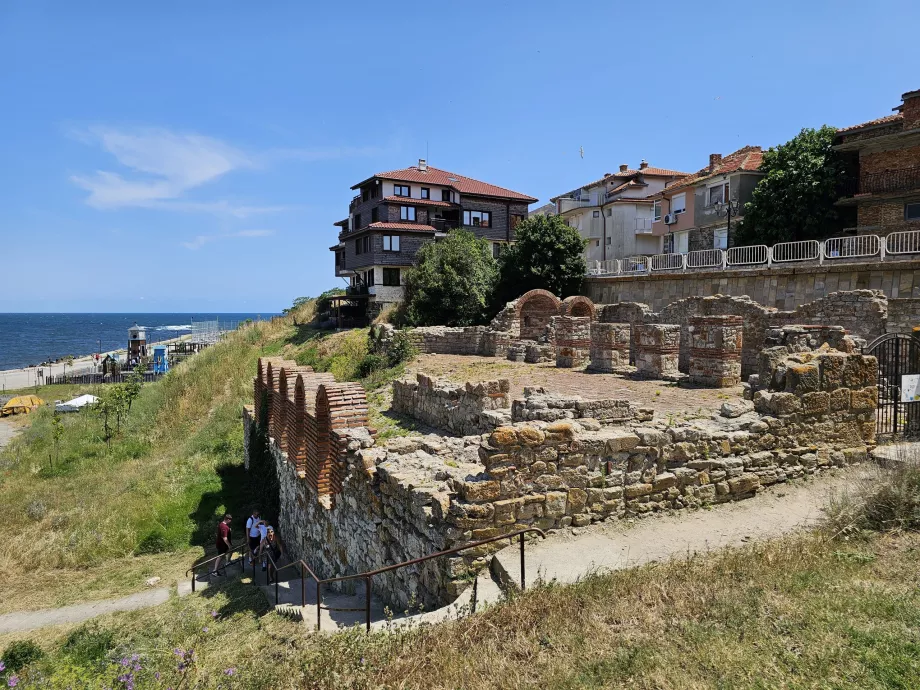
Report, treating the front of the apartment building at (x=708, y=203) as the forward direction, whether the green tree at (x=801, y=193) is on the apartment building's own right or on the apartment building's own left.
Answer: on the apartment building's own left

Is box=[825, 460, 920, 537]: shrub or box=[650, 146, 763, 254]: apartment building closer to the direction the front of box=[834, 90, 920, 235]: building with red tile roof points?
the shrub

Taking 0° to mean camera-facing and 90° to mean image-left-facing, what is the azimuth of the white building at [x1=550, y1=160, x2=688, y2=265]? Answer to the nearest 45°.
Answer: approximately 45°

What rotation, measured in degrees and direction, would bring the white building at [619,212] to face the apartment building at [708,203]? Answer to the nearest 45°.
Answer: approximately 90° to its left

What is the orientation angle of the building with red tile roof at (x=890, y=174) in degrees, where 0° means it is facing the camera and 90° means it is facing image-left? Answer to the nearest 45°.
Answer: approximately 45°

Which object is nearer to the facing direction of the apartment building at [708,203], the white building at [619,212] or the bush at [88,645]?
the bush
